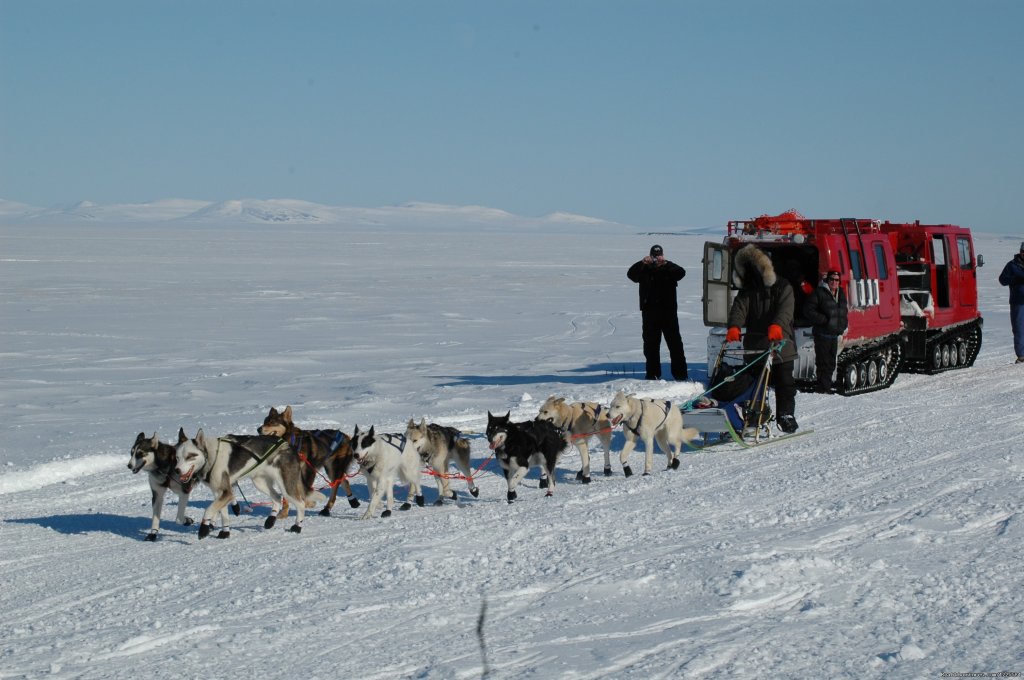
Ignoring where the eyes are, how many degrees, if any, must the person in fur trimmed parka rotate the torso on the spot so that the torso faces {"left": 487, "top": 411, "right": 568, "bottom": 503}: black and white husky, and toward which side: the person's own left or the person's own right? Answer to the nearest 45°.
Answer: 0° — they already face it

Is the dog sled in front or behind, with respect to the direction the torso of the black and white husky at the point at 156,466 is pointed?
behind

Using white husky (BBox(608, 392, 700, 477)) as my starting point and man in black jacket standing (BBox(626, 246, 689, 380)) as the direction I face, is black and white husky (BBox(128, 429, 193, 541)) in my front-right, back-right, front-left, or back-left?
back-left

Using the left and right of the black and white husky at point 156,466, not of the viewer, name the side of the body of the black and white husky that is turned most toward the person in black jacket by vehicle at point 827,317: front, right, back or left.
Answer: back

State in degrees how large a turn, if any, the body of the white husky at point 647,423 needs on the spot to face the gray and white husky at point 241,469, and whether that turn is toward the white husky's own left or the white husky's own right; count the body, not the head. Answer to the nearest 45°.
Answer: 0° — it already faces it

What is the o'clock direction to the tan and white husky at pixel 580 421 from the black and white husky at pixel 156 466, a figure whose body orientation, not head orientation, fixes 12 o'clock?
The tan and white husky is roughly at 7 o'clock from the black and white husky.

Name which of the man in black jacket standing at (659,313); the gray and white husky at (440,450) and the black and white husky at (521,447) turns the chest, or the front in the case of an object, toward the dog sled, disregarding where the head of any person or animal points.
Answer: the man in black jacket standing

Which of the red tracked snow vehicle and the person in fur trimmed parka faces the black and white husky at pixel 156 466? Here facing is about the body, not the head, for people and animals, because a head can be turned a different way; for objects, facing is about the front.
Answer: the person in fur trimmed parka

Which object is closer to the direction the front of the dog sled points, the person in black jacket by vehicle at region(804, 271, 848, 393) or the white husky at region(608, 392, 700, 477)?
the white husky

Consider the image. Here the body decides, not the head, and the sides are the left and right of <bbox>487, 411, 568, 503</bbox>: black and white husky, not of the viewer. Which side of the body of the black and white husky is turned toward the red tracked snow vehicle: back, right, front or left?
back

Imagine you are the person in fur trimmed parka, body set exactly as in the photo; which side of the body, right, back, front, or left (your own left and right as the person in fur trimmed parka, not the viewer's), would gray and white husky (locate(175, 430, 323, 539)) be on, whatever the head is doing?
front

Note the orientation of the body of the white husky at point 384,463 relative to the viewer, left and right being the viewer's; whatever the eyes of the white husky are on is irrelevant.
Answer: facing the viewer and to the left of the viewer

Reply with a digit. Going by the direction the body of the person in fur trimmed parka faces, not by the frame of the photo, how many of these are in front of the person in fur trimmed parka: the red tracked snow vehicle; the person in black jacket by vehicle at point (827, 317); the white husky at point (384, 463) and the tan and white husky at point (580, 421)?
2
